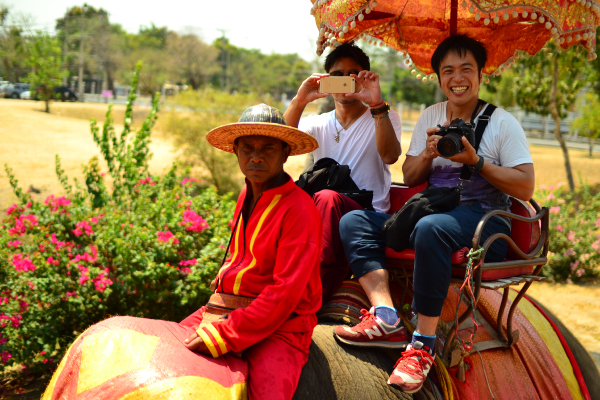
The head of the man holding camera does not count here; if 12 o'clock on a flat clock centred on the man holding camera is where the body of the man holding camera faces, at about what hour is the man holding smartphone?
The man holding smartphone is roughly at 3 o'clock from the man holding camera.

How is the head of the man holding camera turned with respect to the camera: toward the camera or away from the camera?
toward the camera

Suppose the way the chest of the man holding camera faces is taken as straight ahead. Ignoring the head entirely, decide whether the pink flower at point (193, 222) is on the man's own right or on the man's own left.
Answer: on the man's own right

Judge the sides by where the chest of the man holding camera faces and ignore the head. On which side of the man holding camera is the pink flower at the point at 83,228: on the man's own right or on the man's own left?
on the man's own right

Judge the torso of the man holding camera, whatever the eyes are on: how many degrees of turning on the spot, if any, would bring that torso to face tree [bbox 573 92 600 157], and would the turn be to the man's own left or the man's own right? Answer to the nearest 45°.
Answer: approximately 135° to the man's own right

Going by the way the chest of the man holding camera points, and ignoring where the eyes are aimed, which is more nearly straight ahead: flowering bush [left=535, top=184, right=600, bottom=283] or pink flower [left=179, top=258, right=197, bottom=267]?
the pink flower

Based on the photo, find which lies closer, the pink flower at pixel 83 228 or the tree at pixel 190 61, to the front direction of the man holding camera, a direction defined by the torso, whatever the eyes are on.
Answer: the pink flower

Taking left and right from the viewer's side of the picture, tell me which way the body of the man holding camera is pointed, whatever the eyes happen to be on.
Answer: facing the viewer and to the left of the viewer

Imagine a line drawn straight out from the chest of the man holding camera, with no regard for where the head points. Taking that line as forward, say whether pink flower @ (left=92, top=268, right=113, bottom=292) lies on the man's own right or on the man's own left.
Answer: on the man's own right

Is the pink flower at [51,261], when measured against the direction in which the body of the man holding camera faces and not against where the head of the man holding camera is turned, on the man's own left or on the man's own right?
on the man's own right

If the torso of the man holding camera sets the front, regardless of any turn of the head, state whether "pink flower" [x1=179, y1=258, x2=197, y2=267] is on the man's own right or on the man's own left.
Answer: on the man's own right
